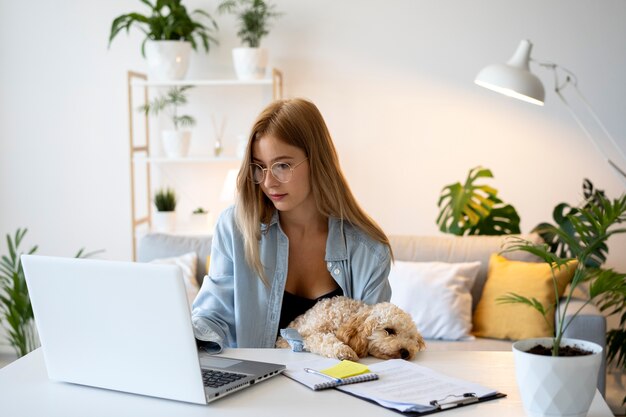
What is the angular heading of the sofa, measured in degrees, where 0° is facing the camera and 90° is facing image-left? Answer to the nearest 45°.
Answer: approximately 0°

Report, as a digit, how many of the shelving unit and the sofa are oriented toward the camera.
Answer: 2

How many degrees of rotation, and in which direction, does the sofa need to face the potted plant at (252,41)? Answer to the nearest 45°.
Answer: approximately 135° to its right

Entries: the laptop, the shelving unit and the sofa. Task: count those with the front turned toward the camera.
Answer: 2

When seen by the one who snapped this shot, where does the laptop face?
facing away from the viewer and to the right of the viewer

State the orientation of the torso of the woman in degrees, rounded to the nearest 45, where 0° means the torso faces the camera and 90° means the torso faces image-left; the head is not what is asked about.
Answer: approximately 45°

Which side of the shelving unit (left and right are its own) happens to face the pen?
front

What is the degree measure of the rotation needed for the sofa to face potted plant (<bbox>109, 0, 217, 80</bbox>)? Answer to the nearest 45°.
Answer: approximately 135° to its right

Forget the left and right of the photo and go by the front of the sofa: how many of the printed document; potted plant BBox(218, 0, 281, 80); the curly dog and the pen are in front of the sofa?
3

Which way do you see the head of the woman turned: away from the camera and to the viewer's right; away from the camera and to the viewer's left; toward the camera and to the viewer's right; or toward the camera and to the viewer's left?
toward the camera and to the viewer's left

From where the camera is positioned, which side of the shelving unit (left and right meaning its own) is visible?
front

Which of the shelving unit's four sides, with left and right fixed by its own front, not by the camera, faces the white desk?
front

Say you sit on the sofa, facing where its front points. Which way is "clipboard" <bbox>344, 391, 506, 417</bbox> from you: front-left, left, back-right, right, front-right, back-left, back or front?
front

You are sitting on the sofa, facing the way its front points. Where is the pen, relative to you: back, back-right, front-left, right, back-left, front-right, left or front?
front
